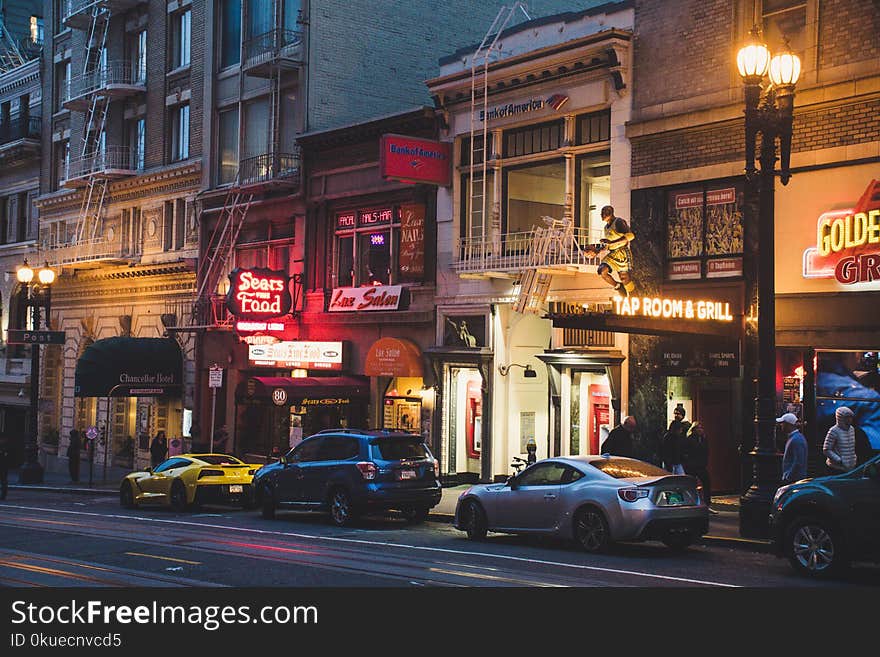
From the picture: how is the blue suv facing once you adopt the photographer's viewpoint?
facing away from the viewer and to the left of the viewer

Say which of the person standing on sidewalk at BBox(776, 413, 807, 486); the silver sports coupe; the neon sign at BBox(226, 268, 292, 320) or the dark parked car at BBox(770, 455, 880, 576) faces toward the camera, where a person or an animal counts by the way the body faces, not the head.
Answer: the neon sign

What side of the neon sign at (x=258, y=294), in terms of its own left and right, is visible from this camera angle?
front

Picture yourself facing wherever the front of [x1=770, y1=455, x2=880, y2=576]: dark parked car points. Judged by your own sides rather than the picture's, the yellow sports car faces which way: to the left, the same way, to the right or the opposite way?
the same way

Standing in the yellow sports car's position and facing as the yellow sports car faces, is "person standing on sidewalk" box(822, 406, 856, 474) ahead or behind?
behind

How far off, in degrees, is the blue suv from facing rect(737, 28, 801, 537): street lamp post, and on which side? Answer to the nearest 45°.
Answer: approximately 180°

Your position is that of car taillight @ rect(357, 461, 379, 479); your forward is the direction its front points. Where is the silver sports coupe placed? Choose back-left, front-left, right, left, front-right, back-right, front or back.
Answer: front

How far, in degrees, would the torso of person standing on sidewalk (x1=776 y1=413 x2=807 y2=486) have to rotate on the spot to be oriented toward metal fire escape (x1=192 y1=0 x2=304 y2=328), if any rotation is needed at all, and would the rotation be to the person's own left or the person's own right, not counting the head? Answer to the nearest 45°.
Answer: approximately 45° to the person's own right

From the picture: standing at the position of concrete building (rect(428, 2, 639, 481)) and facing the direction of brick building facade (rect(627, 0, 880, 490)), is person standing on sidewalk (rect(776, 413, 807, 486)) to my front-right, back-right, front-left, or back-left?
front-right

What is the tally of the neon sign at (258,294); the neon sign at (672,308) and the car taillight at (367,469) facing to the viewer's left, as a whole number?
0

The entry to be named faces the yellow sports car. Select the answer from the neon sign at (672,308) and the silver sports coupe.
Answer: the silver sports coupe

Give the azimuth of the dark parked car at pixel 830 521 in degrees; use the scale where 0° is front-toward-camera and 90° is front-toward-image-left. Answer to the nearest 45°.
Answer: approximately 90°

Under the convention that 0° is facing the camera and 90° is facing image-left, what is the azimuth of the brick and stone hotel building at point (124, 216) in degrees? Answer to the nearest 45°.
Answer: approximately 45°

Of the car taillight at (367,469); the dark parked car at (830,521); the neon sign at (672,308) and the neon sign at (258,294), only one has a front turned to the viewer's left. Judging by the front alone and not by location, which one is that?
the dark parked car

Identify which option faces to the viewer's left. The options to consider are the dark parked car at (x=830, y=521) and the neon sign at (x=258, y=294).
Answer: the dark parked car

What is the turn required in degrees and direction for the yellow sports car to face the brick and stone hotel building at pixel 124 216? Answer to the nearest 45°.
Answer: approximately 45° to its right

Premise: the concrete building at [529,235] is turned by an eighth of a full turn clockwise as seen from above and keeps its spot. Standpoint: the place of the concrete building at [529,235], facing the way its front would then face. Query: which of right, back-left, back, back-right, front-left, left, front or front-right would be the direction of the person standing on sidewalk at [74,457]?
front-right

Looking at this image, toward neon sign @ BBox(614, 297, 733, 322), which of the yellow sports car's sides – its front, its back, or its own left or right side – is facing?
back
